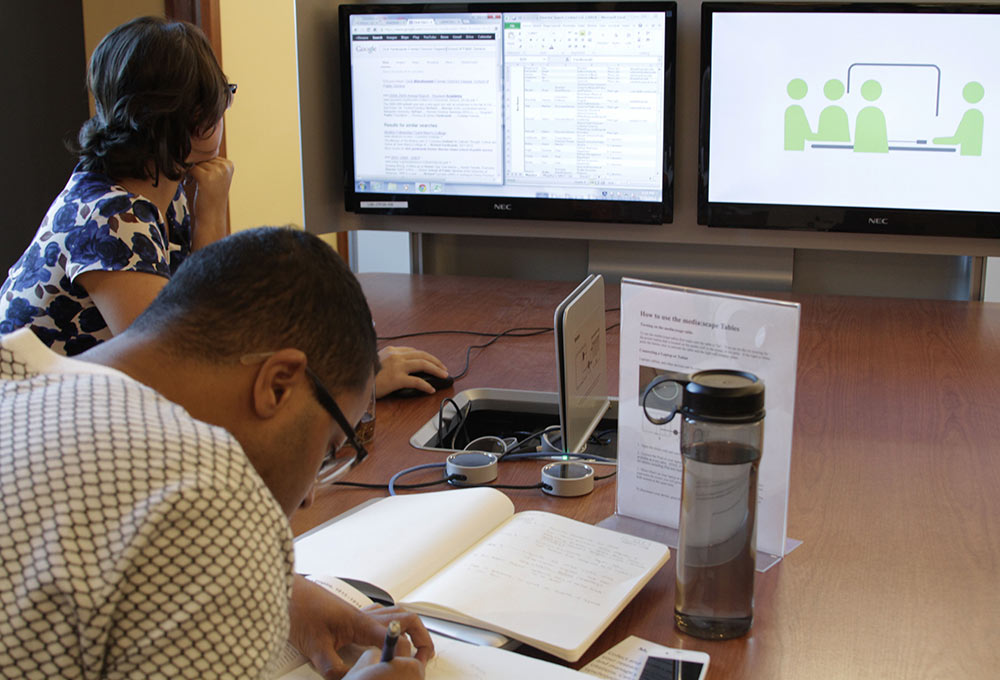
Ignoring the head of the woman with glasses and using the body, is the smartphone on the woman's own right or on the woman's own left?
on the woman's own right

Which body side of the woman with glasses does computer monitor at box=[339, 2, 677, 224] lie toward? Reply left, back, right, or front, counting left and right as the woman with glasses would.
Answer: front

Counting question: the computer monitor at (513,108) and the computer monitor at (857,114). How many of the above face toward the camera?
2

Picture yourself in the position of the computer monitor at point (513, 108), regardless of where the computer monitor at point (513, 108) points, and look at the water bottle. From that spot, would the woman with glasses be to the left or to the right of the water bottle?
right

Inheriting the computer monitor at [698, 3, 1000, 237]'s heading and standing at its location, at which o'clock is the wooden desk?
The wooden desk is roughly at 12 o'clock from the computer monitor.

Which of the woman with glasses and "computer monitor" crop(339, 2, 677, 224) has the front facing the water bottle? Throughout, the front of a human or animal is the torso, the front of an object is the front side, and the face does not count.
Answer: the computer monitor

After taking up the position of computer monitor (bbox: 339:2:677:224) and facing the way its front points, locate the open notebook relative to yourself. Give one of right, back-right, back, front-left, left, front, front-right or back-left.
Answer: front

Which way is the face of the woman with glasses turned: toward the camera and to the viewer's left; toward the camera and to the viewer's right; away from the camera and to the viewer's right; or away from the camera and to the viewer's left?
away from the camera and to the viewer's right

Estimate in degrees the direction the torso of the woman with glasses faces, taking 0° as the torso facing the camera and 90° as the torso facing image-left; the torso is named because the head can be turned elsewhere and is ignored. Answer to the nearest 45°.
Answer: approximately 225°

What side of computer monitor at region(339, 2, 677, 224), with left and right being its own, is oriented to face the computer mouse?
front

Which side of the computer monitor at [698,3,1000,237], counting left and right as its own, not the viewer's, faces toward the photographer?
front

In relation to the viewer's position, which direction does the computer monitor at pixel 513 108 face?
facing the viewer

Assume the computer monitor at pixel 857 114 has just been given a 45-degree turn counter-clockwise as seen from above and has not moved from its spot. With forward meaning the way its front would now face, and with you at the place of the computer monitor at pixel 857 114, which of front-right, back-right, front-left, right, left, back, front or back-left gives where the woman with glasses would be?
right

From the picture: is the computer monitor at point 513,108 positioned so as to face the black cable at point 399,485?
yes

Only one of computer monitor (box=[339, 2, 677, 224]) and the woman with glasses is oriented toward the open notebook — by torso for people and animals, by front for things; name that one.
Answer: the computer monitor

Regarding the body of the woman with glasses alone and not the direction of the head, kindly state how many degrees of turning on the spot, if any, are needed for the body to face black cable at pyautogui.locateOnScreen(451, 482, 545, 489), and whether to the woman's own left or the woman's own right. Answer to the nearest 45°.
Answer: approximately 90° to the woman's own right
